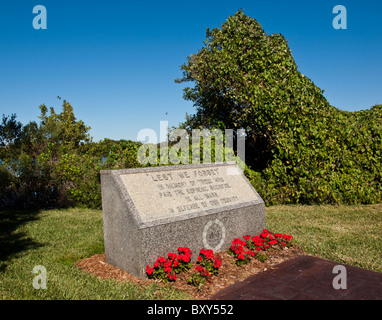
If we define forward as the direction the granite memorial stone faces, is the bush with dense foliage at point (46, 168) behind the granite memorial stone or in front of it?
behind

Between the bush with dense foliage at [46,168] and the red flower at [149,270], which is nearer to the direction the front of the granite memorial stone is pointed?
the red flower

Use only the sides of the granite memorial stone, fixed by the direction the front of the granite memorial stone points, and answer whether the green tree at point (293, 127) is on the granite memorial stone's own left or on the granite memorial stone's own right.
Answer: on the granite memorial stone's own left

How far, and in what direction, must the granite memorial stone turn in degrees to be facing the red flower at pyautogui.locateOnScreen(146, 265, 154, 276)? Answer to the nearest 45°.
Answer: approximately 45° to its right

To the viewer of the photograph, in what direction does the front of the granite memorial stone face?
facing the viewer and to the right of the viewer

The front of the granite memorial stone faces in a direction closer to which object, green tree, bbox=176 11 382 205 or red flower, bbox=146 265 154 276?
the red flower

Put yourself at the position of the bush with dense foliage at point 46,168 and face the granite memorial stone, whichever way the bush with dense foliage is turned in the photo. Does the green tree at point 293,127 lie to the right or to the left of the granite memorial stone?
left
